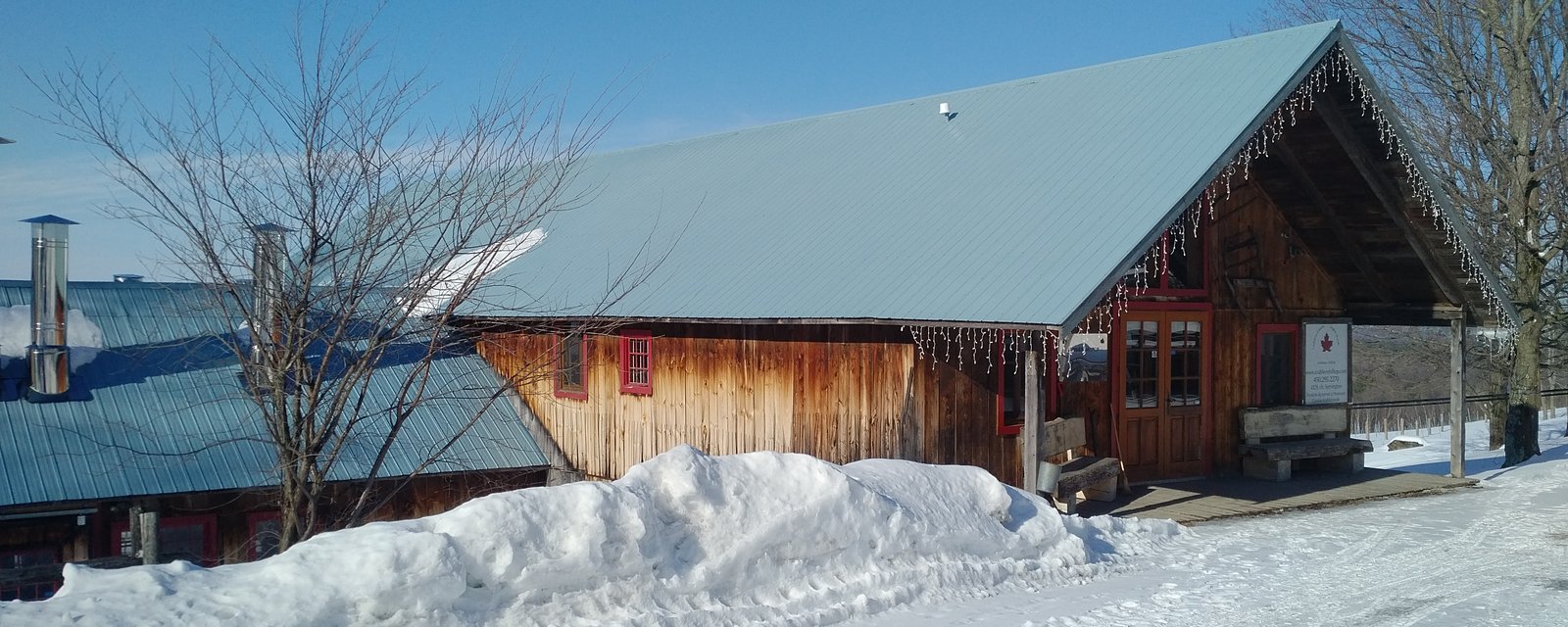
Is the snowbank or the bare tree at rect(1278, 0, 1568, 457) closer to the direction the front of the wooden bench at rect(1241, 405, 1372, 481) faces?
the snowbank

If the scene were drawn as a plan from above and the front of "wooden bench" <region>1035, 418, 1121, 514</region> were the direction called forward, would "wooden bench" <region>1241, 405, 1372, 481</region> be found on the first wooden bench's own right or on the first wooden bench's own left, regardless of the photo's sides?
on the first wooden bench's own left

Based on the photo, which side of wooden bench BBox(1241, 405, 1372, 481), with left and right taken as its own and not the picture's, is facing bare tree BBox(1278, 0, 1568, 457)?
left

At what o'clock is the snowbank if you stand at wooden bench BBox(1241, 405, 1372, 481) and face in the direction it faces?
The snowbank is roughly at 2 o'clock from the wooden bench.

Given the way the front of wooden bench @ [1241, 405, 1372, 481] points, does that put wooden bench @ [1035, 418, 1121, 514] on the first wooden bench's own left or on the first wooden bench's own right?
on the first wooden bench's own right

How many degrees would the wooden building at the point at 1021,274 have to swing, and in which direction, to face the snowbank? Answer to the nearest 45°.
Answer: approximately 45° to its right

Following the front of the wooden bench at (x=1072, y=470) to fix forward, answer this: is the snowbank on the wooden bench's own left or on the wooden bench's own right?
on the wooden bench's own right
